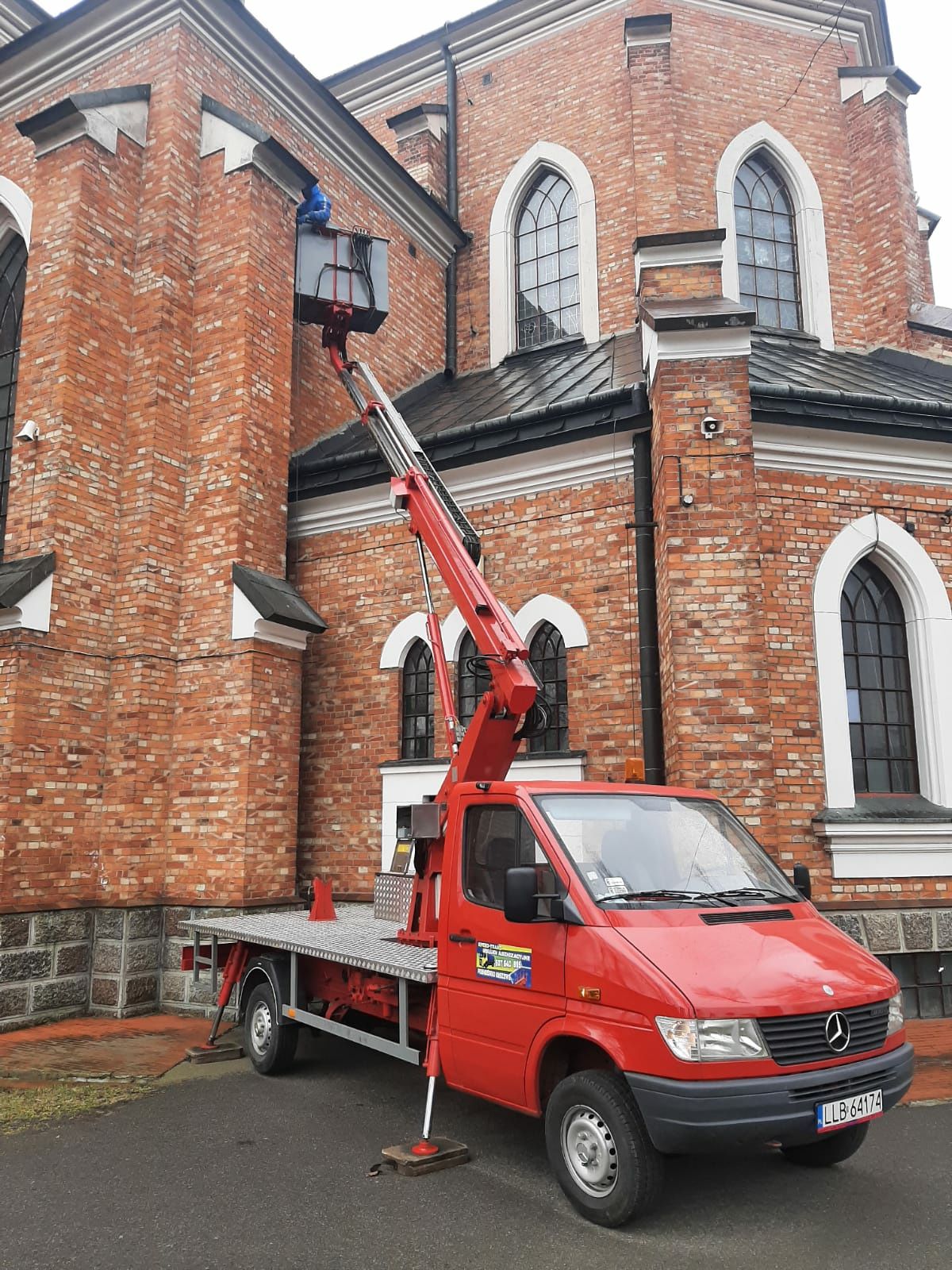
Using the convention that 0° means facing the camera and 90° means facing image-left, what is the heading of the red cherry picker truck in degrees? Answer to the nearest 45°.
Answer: approximately 315°

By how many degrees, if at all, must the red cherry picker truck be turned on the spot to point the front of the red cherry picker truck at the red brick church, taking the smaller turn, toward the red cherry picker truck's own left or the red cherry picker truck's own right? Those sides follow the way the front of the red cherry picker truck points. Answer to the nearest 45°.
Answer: approximately 180°
